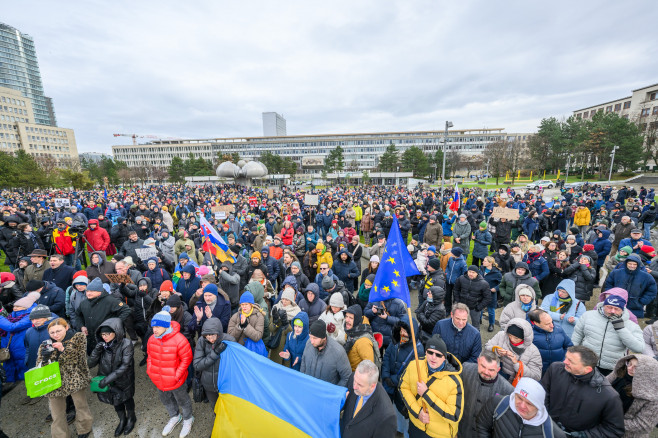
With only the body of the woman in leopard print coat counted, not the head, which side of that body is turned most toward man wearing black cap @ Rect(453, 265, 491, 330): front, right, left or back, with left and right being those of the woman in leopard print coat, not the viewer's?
left

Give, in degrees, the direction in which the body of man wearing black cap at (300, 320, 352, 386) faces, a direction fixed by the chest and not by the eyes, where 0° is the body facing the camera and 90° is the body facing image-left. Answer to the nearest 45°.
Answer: approximately 45°

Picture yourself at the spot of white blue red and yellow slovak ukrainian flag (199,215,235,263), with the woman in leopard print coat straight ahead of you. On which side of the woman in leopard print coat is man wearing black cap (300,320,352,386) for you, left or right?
left

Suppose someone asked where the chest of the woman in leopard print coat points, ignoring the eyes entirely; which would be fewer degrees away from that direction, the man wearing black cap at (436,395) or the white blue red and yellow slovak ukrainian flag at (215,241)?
the man wearing black cap

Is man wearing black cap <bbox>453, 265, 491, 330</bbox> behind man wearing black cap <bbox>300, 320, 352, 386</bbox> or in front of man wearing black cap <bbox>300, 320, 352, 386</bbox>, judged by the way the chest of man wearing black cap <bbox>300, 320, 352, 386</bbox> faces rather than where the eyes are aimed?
behind

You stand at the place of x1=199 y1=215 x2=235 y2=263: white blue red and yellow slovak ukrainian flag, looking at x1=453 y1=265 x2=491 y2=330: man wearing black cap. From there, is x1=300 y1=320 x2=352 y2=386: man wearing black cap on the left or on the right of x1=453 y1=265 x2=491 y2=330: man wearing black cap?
right

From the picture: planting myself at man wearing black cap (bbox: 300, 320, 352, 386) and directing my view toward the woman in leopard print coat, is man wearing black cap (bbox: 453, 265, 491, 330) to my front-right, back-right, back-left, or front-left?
back-right

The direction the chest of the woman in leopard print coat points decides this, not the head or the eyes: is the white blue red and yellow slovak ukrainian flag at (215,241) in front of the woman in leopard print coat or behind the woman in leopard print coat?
behind

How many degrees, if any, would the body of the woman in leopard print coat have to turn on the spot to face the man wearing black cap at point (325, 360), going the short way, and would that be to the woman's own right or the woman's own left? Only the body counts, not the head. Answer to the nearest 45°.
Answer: approximately 90° to the woman's own left

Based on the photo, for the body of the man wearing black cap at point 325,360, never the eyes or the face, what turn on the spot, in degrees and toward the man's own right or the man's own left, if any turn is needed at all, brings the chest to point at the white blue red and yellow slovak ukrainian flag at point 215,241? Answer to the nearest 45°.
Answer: approximately 90° to the man's own right

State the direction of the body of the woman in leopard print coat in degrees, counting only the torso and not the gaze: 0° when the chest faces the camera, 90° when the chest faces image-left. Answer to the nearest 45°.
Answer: approximately 45°

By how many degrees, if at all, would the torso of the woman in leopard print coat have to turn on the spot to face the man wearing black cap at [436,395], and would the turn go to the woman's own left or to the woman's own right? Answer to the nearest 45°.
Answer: approximately 90° to the woman's own left
